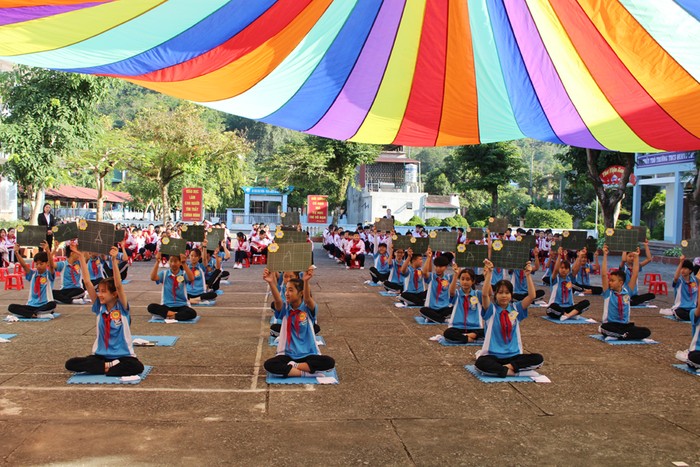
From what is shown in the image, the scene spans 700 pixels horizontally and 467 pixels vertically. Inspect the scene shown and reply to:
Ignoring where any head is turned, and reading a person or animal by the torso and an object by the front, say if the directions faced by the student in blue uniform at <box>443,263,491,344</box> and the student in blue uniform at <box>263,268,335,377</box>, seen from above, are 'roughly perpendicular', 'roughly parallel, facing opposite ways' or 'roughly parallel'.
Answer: roughly parallel

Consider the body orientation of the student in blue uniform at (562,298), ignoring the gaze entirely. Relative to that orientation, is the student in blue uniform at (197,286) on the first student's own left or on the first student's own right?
on the first student's own right

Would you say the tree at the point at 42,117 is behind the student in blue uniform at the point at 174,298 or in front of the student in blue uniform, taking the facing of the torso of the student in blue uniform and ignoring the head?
behind

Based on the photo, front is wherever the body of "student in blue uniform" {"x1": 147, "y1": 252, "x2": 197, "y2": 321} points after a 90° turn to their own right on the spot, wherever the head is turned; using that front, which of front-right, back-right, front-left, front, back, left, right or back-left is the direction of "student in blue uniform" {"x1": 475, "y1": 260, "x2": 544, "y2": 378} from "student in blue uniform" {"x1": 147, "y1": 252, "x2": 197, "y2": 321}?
back-left

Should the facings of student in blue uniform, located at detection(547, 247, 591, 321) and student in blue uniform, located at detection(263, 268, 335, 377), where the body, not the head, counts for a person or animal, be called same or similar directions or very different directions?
same or similar directions

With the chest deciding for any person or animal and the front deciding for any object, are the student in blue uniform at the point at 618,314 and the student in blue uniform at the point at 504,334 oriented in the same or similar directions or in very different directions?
same or similar directions

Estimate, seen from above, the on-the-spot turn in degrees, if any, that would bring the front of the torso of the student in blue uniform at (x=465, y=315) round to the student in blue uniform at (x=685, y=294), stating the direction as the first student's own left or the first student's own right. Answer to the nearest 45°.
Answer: approximately 135° to the first student's own left

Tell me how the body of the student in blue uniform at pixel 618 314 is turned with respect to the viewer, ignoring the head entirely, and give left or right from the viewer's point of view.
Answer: facing the viewer

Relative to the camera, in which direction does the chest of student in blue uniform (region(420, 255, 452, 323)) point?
toward the camera

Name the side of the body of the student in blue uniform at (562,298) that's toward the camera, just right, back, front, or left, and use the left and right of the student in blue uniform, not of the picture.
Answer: front

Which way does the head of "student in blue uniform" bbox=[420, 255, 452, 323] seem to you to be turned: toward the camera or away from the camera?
toward the camera

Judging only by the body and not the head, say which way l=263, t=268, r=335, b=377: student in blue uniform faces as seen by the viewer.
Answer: toward the camera
